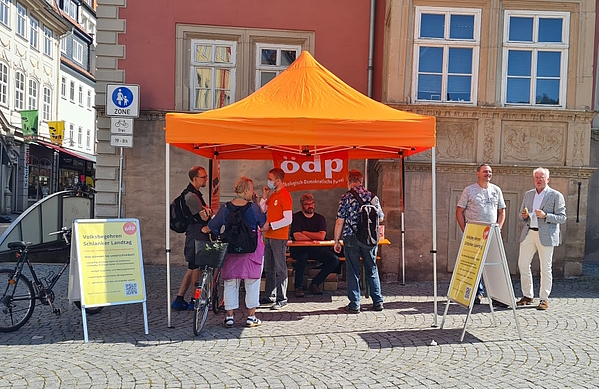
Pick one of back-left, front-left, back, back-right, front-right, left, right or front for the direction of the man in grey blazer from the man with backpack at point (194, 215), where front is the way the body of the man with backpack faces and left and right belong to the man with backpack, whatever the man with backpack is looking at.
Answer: front

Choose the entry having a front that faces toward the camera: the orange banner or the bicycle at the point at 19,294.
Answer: the orange banner

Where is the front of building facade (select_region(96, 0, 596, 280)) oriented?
toward the camera

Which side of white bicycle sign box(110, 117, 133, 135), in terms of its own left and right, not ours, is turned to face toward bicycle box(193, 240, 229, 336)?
front

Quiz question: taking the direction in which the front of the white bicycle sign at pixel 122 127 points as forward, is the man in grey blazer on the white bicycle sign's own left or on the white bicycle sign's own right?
on the white bicycle sign's own left

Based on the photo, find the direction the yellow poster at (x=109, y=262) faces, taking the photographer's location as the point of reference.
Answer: facing the viewer

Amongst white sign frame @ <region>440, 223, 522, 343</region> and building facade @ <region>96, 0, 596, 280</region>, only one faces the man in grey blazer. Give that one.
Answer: the building facade

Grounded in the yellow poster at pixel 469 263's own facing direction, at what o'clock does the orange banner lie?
The orange banner is roughly at 3 o'clock from the yellow poster.

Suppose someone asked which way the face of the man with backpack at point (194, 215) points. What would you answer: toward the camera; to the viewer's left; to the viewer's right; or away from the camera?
to the viewer's right

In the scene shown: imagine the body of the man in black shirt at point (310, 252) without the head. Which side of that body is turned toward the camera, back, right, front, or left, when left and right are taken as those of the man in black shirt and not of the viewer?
front

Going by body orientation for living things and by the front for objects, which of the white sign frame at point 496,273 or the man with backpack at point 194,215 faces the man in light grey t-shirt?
the man with backpack

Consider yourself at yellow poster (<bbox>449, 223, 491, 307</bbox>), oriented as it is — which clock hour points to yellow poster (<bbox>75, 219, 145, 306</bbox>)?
yellow poster (<bbox>75, 219, 145, 306</bbox>) is roughly at 1 o'clock from yellow poster (<bbox>449, 223, 491, 307</bbox>).

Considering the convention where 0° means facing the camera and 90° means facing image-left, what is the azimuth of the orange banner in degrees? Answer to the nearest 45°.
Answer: approximately 0°

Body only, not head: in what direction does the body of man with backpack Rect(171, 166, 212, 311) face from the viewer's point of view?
to the viewer's right
